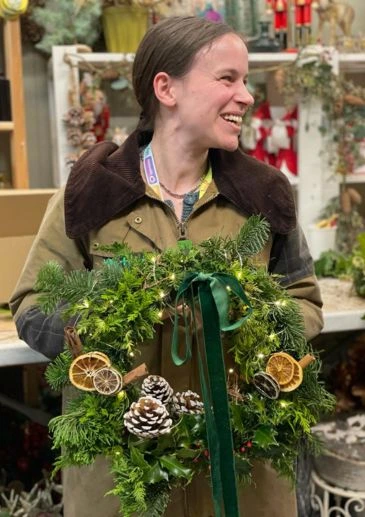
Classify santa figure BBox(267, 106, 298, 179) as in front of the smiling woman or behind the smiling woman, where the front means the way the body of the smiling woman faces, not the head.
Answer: behind

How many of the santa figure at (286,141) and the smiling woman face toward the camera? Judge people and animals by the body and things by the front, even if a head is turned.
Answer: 2

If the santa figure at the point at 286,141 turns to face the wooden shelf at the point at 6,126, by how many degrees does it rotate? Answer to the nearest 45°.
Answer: approximately 45° to its right

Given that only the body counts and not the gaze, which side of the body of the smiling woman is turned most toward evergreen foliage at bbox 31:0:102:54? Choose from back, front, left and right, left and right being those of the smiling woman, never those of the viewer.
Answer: back

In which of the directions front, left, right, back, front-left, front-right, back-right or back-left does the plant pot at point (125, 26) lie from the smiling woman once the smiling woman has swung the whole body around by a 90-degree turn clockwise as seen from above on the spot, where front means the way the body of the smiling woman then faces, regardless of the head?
right
